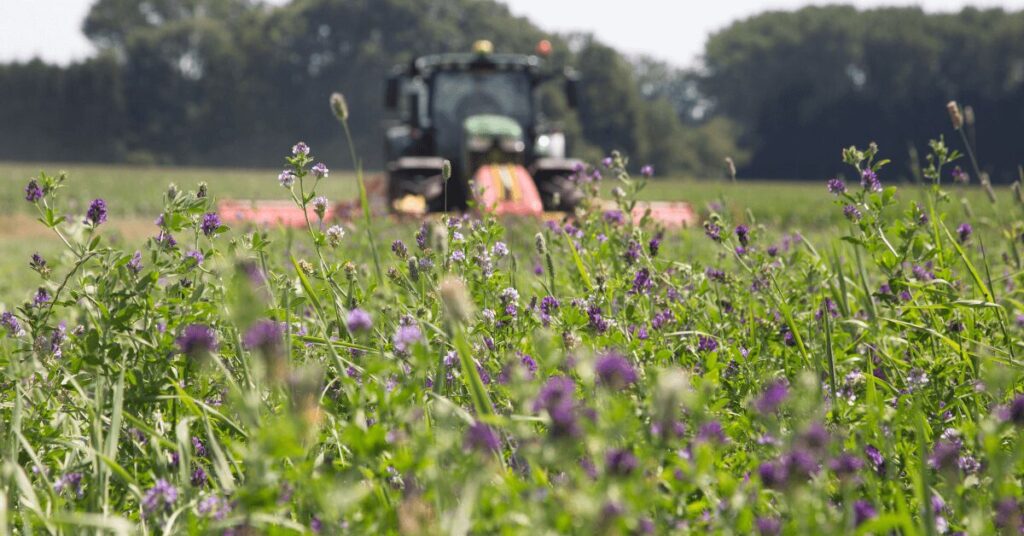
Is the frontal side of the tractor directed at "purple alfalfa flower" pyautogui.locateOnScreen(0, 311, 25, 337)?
yes

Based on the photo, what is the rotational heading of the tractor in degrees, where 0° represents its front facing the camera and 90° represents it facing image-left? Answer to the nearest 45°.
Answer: approximately 0°

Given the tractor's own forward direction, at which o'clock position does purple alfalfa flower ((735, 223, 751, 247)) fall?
The purple alfalfa flower is roughly at 12 o'clock from the tractor.

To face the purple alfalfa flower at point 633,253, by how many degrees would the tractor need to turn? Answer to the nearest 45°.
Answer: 0° — it already faces it

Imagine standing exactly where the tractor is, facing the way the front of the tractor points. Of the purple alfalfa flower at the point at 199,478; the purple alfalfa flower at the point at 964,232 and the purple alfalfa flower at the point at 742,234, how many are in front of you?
3

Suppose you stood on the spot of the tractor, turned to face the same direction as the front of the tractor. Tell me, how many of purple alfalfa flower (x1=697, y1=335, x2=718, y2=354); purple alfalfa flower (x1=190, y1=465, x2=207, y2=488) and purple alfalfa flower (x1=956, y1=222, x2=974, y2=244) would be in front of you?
3

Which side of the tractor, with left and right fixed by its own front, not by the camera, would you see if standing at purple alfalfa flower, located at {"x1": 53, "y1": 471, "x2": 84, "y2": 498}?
front

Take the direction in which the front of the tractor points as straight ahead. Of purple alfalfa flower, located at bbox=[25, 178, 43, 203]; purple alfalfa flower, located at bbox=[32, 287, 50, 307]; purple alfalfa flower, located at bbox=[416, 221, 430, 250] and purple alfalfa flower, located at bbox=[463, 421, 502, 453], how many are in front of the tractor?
4

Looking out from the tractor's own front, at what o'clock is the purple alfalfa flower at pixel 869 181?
The purple alfalfa flower is roughly at 12 o'clock from the tractor.

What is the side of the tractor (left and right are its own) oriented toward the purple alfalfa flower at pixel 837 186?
front

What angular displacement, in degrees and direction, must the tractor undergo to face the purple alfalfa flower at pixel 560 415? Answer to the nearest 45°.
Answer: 0° — it already faces it

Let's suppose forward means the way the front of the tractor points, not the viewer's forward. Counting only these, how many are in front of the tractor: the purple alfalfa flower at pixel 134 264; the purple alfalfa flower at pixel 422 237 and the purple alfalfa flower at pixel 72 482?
3
